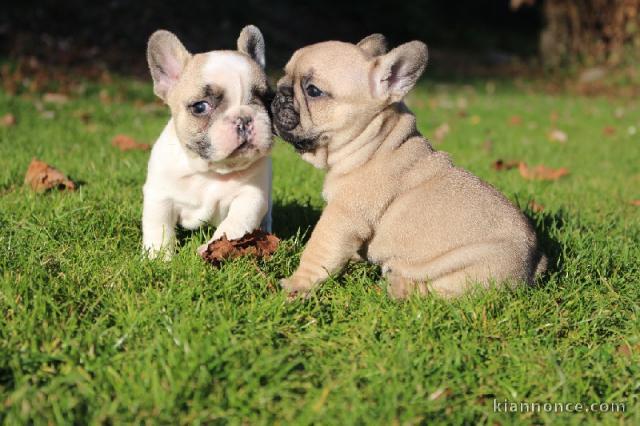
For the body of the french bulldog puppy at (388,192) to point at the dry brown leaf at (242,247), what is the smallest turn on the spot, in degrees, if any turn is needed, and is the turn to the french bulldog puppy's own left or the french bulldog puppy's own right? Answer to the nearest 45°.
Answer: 0° — it already faces it

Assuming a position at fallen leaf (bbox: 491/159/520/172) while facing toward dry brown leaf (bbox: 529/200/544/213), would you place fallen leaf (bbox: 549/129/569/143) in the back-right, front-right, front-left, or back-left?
back-left

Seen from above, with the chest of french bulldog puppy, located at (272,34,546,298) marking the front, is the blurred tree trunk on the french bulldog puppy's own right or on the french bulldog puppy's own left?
on the french bulldog puppy's own right

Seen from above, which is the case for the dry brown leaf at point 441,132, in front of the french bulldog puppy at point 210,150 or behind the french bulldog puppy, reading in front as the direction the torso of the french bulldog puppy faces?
behind

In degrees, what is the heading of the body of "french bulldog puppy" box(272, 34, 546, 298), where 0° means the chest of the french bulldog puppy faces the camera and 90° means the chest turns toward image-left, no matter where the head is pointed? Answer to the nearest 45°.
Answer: approximately 90°

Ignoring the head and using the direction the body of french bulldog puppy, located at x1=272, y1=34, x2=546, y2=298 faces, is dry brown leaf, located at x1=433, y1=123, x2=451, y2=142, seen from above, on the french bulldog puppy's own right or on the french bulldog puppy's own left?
on the french bulldog puppy's own right

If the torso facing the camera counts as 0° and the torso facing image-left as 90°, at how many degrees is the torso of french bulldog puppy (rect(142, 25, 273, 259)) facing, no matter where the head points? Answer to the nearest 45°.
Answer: approximately 0°

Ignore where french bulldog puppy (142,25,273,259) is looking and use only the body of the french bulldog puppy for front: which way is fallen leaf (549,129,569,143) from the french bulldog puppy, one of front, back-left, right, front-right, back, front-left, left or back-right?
back-left

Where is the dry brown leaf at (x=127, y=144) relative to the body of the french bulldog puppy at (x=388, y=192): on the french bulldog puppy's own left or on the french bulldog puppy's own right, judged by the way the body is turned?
on the french bulldog puppy's own right

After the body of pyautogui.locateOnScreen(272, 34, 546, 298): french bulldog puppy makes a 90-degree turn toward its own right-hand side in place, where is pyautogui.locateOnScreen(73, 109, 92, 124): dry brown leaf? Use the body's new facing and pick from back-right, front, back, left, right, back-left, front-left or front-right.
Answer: front-left

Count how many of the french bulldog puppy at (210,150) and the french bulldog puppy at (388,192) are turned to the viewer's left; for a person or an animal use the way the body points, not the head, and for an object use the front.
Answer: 1

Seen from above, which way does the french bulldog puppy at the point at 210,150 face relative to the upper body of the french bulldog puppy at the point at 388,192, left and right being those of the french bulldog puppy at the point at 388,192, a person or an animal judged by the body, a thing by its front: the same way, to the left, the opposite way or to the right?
to the left

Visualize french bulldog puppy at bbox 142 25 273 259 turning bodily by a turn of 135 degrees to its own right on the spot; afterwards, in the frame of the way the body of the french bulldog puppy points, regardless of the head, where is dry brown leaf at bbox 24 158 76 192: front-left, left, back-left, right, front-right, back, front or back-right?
front
